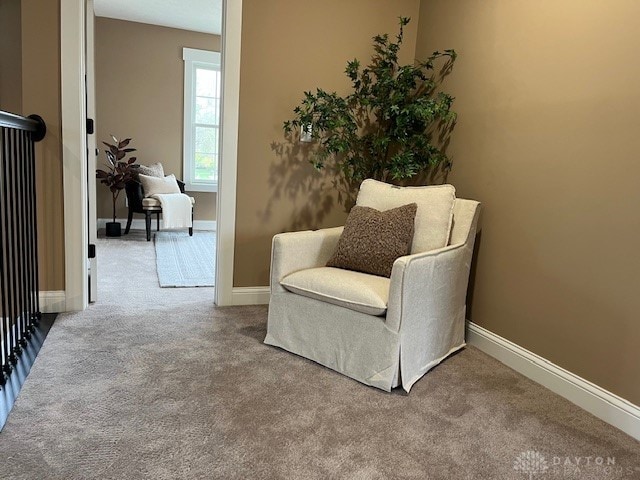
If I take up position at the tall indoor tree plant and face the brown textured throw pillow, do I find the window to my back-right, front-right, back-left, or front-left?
back-right

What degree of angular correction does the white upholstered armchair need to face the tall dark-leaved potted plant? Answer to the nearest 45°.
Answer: approximately 90° to its right

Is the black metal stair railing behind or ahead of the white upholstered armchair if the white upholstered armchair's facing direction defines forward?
ahead

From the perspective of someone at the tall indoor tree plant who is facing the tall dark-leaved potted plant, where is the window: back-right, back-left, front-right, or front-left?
front-right

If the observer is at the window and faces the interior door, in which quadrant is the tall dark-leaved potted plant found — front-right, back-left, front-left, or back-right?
front-right

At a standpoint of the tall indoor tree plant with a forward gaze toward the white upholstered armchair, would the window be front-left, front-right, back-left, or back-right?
back-right

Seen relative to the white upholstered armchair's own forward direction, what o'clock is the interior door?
The interior door is roughly at 2 o'clock from the white upholstered armchair.

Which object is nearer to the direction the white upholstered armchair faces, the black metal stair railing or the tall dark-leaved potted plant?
the black metal stair railing

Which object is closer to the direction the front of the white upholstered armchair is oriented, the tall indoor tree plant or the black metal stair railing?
the black metal stair railing

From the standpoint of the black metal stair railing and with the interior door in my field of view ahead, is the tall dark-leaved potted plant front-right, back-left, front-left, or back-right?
front-left

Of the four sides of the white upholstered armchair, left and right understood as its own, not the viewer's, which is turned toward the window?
right

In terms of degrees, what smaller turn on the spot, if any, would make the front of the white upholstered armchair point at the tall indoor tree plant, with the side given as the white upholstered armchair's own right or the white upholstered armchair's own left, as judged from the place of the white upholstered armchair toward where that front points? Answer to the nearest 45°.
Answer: approximately 135° to the white upholstered armchair's own right

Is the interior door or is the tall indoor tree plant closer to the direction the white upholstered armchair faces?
the interior door
